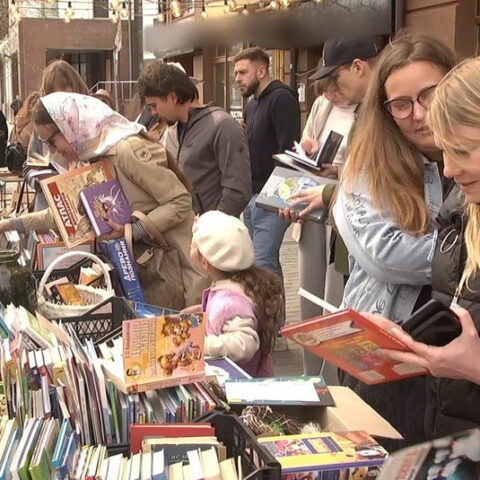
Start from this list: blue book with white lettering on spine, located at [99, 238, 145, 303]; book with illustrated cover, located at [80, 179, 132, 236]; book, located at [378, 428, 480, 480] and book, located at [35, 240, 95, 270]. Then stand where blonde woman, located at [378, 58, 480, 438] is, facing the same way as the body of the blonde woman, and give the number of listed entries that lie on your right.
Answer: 3

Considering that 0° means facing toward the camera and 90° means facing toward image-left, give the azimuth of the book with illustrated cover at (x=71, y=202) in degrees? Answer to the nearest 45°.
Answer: approximately 0°

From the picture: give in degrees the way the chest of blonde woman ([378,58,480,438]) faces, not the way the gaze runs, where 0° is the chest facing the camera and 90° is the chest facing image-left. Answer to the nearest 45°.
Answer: approximately 45°

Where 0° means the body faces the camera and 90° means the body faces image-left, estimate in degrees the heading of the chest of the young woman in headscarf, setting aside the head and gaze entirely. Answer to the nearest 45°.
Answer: approximately 90°
